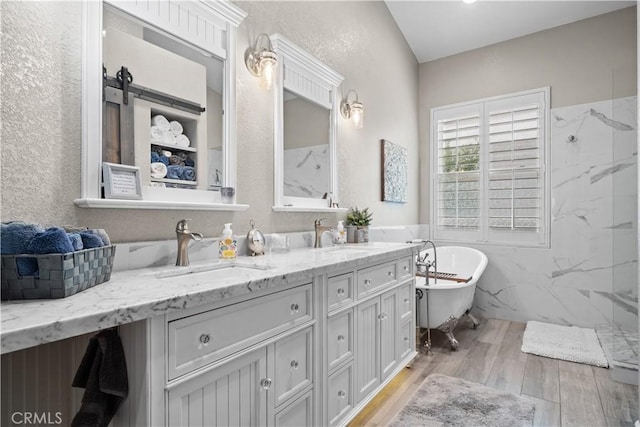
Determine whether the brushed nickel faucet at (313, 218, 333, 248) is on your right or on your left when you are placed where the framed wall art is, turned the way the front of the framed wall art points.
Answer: on your right

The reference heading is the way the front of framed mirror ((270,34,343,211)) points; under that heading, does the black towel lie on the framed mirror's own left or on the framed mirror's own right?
on the framed mirror's own right

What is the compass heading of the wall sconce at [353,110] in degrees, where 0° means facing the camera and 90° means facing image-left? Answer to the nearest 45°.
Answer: approximately 315°

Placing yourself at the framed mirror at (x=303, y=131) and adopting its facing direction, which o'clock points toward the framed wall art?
The framed wall art is roughly at 9 o'clock from the framed mirror.

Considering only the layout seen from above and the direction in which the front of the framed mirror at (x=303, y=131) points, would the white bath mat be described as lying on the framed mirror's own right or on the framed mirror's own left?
on the framed mirror's own left

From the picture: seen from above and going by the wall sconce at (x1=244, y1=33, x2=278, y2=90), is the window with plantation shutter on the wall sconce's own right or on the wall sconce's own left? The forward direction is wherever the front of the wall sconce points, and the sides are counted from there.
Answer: on the wall sconce's own left
